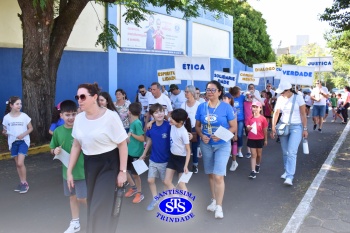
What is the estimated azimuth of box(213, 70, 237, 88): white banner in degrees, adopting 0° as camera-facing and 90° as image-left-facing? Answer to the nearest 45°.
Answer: approximately 0°

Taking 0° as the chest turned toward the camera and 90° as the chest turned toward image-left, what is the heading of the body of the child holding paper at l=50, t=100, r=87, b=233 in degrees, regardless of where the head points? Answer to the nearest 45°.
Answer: approximately 0°

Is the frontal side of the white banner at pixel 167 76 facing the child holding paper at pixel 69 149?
yes

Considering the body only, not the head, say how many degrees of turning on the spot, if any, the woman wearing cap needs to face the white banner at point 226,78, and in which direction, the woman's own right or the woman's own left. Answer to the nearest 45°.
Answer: approximately 135° to the woman's own right

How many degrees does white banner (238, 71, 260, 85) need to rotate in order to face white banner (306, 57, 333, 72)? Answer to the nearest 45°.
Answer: approximately 135° to its left

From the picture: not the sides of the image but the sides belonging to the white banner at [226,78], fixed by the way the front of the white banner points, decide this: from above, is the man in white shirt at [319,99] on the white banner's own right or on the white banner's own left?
on the white banner's own left
